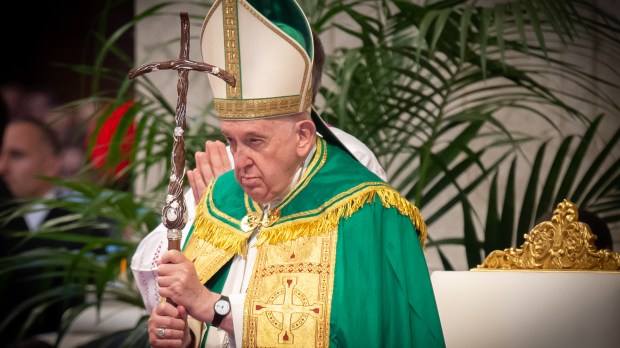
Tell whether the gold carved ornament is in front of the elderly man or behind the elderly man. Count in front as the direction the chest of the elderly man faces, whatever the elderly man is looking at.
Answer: behind

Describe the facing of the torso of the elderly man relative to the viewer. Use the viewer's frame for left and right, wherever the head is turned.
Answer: facing the viewer and to the left of the viewer

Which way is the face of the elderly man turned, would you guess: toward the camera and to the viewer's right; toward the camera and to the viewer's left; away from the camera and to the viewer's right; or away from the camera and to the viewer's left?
toward the camera and to the viewer's left
